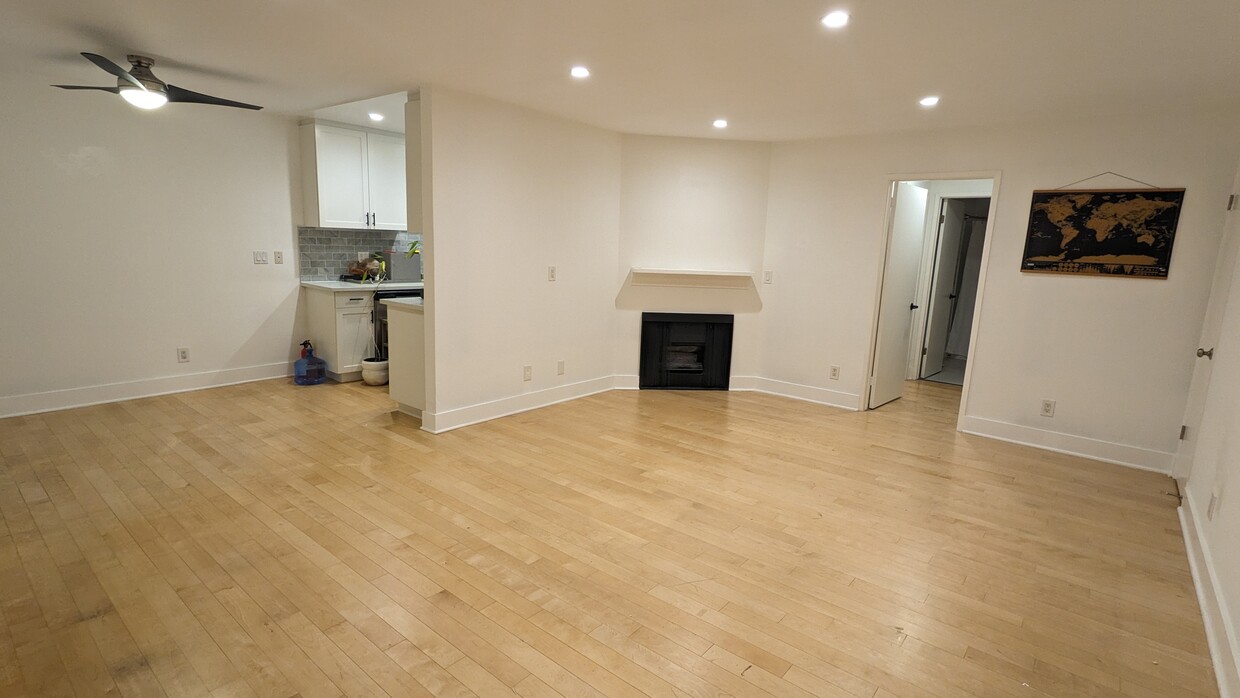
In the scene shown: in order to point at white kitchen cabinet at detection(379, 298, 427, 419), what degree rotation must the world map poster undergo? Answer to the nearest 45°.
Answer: approximately 45° to its right

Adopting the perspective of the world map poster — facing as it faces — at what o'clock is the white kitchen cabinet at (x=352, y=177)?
The white kitchen cabinet is roughly at 2 o'clock from the world map poster.

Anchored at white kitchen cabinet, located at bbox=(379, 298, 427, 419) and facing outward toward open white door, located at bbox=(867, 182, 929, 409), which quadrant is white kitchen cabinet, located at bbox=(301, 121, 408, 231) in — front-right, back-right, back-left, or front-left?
back-left

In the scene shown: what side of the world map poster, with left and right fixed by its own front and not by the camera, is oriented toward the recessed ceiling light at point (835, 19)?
front

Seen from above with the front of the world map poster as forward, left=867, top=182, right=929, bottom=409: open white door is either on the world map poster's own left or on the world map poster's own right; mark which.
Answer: on the world map poster's own right

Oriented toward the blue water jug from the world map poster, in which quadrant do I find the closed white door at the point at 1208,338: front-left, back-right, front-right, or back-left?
back-left

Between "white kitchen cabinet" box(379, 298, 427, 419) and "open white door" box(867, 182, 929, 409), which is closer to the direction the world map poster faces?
the white kitchen cabinet

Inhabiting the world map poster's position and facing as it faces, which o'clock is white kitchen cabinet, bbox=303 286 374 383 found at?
The white kitchen cabinet is roughly at 2 o'clock from the world map poster.

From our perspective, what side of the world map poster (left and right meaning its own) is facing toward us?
front

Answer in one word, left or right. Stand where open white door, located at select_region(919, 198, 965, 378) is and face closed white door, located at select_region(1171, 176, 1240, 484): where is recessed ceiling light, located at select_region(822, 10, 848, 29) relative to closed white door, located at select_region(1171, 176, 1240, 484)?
right

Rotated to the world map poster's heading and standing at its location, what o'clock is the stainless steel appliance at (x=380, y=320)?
The stainless steel appliance is roughly at 2 o'clock from the world map poster.

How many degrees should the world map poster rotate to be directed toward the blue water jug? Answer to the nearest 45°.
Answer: approximately 45° to its right

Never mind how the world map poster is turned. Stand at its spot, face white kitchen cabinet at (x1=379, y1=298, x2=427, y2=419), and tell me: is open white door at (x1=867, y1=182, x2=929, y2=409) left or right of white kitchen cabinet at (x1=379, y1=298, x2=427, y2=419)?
right

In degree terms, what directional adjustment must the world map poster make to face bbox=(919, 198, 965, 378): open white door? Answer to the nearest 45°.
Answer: approximately 135° to its right

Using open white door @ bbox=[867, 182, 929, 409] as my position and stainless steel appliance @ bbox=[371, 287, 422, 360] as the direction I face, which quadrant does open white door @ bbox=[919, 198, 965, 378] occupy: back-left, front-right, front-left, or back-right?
back-right
